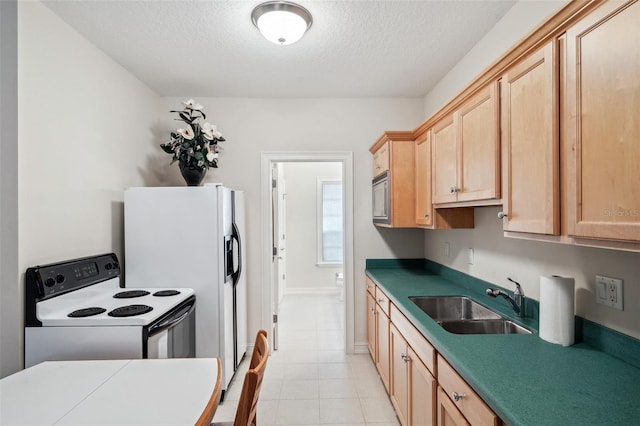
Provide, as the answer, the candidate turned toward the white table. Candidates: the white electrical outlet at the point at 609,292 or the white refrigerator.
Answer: the white electrical outlet

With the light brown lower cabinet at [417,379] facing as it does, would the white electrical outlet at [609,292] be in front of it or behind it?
behind

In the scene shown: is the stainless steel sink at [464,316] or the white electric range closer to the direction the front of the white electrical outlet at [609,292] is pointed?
the white electric range

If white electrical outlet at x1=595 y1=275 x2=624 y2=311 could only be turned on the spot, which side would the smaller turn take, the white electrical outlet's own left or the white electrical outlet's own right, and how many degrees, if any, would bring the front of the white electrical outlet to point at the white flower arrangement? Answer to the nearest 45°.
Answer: approximately 45° to the white electrical outlet's own right

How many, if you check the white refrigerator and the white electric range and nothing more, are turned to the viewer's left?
0

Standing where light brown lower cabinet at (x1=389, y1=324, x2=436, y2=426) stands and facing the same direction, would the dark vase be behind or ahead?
ahead

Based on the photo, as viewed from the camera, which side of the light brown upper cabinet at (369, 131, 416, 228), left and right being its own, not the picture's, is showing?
left

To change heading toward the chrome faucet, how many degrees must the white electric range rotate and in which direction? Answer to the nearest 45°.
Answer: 0° — it already faces it

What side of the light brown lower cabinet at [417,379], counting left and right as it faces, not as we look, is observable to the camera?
left

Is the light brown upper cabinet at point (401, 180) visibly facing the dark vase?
yes

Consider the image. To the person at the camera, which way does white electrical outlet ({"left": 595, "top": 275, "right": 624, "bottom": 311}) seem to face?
facing the viewer and to the left of the viewer

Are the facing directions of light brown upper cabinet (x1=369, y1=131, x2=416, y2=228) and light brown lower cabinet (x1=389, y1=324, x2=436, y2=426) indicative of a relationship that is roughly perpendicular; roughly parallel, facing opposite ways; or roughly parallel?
roughly parallel

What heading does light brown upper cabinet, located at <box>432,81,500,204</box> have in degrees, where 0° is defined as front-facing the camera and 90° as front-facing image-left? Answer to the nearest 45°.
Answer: approximately 45°

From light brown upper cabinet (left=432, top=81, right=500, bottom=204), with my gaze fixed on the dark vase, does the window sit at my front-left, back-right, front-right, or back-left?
front-right

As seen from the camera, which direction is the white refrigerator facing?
to the viewer's right

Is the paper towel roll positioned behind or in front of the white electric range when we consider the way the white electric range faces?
in front
